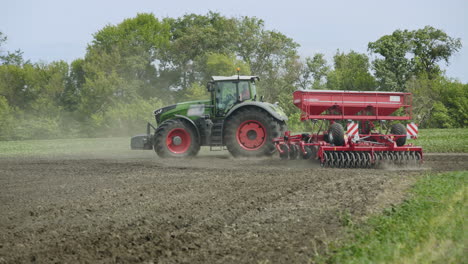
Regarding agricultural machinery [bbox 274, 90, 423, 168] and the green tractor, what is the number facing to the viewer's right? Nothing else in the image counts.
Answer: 0

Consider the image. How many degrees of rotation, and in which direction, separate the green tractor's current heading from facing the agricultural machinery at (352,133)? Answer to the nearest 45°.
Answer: approximately 135° to its left

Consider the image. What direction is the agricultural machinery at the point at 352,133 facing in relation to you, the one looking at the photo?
facing away from the viewer and to the left of the viewer

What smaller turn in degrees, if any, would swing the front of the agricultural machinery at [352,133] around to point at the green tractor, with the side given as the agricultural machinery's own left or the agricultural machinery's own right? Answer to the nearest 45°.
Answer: approximately 45° to the agricultural machinery's own left

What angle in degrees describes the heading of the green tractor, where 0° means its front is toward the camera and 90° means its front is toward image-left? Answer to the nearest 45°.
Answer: approximately 90°
